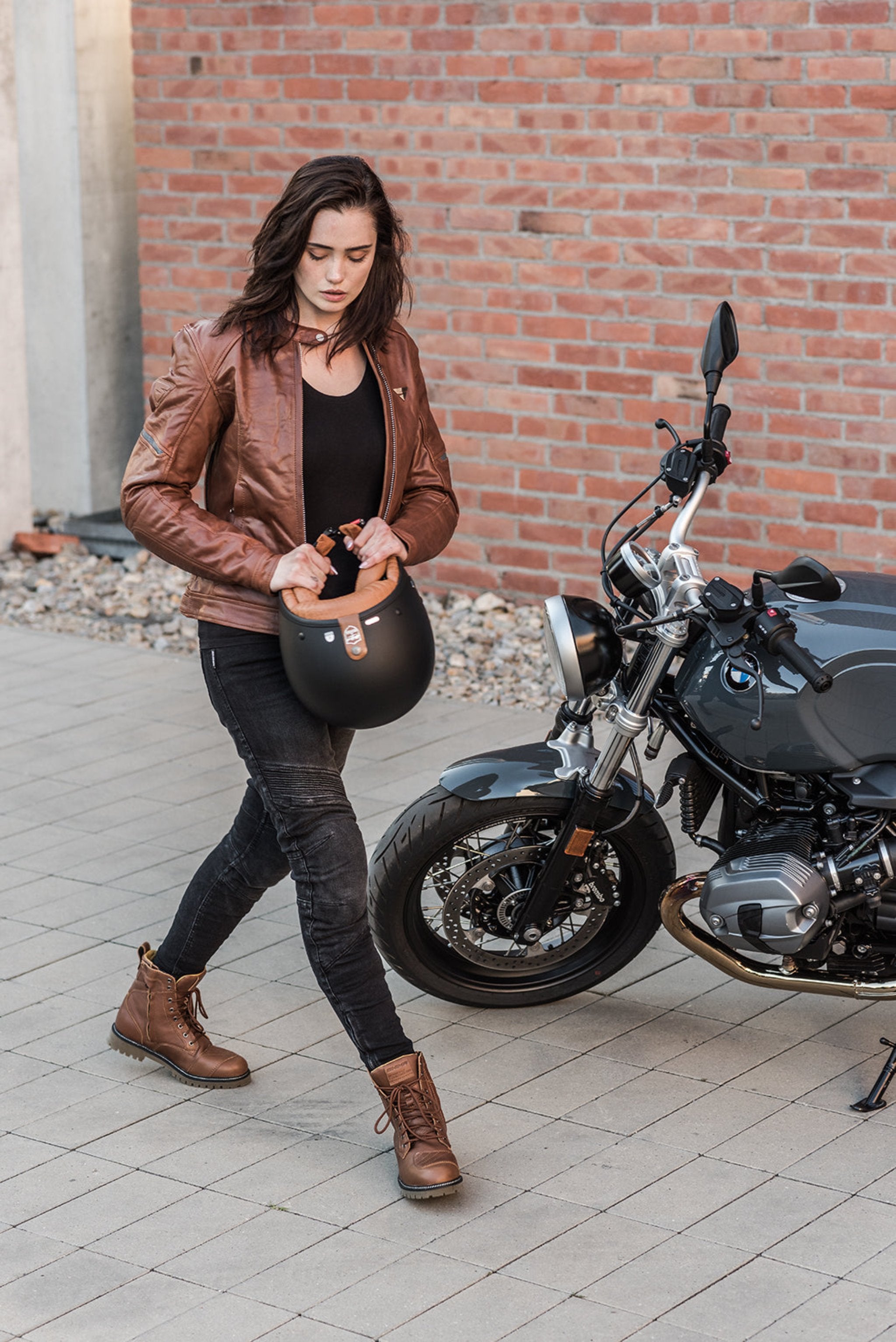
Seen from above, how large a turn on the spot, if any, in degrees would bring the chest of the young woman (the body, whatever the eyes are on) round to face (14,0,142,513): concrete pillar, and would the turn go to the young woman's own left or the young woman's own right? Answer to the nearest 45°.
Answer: approximately 135° to the young woman's own left

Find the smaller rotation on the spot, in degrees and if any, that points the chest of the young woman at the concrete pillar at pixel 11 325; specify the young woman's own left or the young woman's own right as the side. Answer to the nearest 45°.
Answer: approximately 135° to the young woman's own left

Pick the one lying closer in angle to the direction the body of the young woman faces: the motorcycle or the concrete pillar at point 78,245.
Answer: the motorcycle

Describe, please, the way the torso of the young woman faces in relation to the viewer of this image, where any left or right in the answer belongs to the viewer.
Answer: facing the viewer and to the right of the viewer

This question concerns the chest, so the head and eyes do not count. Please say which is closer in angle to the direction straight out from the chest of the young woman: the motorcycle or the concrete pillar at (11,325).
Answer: the motorcycle

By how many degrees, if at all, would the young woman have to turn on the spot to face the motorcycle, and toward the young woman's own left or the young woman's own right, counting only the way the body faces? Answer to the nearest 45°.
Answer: approximately 45° to the young woman's own left
